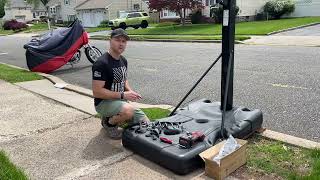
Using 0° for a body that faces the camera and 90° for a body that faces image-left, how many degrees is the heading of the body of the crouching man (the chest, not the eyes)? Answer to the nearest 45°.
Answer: approximately 315°

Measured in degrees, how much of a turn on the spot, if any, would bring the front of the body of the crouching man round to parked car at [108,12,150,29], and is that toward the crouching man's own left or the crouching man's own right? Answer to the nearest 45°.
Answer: approximately 135° to the crouching man's own left

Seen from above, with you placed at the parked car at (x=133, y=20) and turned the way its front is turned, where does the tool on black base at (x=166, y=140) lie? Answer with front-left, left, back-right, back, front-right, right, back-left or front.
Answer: front-left

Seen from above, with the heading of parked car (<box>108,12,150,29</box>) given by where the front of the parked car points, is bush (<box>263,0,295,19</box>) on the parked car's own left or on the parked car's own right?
on the parked car's own left

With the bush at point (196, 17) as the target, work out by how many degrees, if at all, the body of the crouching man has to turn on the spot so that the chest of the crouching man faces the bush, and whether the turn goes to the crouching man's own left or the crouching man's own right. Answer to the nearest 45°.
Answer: approximately 135° to the crouching man's own left

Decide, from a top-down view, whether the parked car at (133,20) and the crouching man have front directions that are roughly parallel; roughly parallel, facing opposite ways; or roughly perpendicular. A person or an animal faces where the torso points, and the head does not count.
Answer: roughly perpendicular

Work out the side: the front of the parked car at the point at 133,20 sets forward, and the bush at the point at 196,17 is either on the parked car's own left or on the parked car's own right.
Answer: on the parked car's own left

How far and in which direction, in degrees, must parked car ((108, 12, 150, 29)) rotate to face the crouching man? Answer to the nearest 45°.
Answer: approximately 45° to its left

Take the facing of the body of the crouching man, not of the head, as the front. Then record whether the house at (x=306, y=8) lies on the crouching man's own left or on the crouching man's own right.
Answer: on the crouching man's own left
